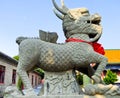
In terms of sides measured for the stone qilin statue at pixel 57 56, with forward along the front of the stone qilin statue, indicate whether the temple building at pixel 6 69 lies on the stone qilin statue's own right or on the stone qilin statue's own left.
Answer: on the stone qilin statue's own left

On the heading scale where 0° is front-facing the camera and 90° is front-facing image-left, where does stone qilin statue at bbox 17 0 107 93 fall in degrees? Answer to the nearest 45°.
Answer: approximately 270°
